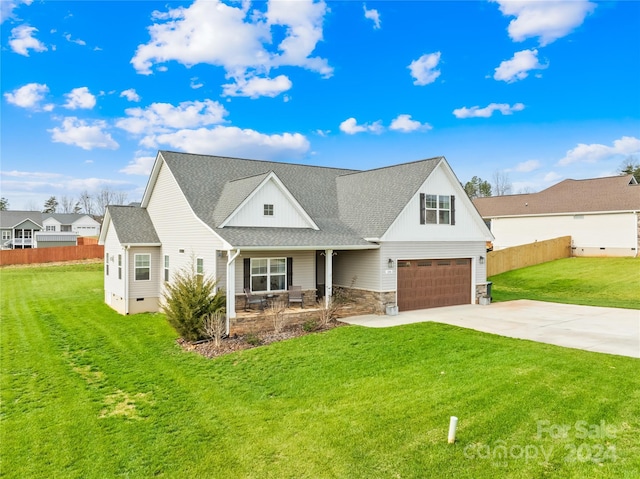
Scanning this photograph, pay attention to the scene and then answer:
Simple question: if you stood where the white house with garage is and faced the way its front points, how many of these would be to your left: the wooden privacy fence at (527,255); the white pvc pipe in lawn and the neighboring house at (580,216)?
2

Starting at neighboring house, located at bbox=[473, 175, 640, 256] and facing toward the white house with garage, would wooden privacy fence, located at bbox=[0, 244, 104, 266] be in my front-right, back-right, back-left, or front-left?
front-right

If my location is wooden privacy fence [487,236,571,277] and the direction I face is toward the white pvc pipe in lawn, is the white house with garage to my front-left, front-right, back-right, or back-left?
front-right

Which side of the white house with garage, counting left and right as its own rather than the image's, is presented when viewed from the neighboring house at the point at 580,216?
left

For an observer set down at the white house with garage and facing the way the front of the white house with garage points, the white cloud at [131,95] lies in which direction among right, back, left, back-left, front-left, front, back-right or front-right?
back

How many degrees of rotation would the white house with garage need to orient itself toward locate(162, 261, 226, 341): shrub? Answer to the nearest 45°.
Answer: approximately 90° to its right

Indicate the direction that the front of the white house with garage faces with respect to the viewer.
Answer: facing the viewer and to the right of the viewer

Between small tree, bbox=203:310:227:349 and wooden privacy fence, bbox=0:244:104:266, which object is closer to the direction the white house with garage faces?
the small tree
